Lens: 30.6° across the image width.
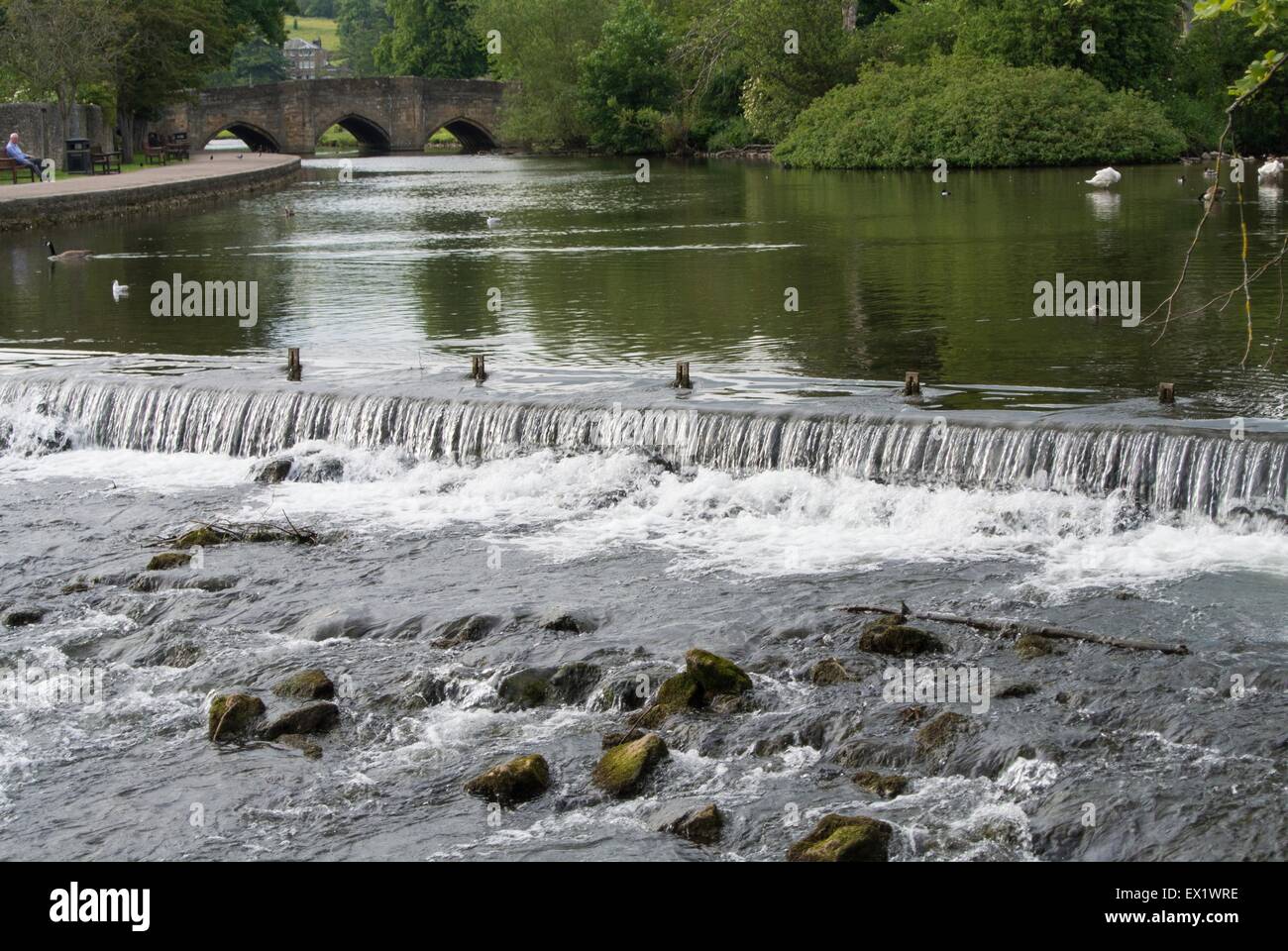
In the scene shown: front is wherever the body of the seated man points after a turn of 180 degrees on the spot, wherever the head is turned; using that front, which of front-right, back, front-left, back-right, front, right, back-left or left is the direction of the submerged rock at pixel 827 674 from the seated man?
back-left

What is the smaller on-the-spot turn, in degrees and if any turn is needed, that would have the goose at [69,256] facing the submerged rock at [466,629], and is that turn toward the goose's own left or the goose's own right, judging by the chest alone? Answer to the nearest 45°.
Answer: approximately 90° to the goose's own left

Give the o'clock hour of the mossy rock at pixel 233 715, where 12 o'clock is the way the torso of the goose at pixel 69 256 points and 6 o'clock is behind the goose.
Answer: The mossy rock is roughly at 9 o'clock from the goose.

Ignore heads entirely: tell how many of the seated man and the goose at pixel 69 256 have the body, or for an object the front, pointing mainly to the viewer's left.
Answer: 1

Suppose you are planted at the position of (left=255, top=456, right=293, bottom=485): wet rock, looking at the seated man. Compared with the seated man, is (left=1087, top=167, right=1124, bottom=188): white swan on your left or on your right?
right

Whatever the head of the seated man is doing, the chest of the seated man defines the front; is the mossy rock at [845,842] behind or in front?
in front

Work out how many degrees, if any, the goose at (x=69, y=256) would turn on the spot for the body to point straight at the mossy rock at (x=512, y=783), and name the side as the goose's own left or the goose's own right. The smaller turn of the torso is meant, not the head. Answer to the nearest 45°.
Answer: approximately 90° to the goose's own left

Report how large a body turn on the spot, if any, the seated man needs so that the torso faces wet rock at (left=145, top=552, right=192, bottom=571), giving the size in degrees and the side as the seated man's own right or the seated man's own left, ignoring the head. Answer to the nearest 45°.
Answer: approximately 45° to the seated man's own right

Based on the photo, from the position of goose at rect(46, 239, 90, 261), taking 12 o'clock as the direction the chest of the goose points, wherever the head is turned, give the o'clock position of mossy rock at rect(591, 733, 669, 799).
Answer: The mossy rock is roughly at 9 o'clock from the goose.

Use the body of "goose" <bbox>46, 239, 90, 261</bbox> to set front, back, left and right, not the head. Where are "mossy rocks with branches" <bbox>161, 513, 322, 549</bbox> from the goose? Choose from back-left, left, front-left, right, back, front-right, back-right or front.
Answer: left

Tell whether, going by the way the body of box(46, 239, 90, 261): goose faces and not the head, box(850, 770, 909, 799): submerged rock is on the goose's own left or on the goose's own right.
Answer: on the goose's own left

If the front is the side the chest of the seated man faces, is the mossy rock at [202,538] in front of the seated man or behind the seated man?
in front

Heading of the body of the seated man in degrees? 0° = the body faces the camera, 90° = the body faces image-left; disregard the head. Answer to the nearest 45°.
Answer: approximately 315°

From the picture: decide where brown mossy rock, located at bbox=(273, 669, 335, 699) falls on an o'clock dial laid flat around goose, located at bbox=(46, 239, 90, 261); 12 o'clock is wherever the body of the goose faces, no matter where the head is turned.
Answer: The brown mossy rock is roughly at 9 o'clock from the goose.

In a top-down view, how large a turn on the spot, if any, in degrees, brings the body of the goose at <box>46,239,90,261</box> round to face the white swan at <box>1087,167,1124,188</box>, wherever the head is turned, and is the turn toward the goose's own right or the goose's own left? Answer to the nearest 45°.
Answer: approximately 180°

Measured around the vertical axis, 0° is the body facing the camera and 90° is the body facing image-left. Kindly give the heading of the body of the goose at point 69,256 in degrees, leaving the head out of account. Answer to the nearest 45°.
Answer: approximately 90°

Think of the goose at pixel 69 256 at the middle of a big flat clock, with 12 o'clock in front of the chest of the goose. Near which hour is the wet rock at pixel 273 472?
The wet rock is roughly at 9 o'clock from the goose.

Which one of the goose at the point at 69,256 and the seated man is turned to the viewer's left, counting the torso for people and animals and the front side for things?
the goose
